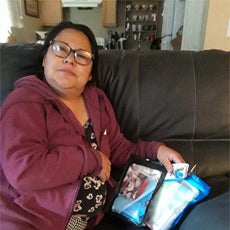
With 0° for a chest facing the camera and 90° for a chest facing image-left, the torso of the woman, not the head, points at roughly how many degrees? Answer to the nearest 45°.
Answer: approximately 315°

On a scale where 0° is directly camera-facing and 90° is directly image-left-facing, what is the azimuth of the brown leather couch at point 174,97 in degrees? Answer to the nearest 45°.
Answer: approximately 0°

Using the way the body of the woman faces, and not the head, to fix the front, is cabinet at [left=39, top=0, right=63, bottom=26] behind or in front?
behind

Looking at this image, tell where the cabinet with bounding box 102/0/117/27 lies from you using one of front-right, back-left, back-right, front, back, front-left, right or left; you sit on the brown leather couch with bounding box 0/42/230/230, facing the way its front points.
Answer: back

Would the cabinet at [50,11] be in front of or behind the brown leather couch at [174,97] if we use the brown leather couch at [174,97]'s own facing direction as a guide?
behind

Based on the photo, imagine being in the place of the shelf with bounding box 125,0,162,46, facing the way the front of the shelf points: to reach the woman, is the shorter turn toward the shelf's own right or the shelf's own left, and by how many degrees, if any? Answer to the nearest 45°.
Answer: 0° — it already faces them
